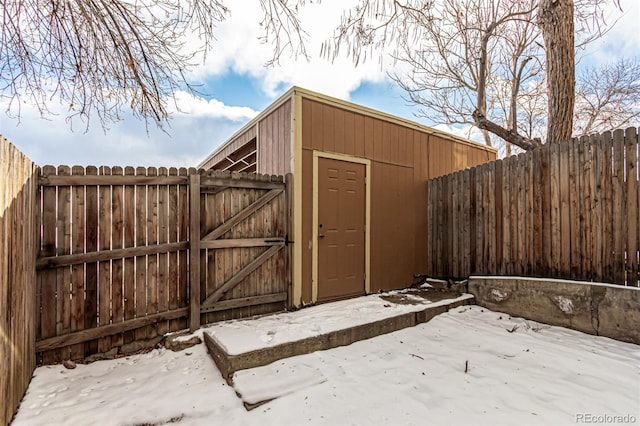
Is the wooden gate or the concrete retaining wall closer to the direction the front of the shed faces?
the concrete retaining wall

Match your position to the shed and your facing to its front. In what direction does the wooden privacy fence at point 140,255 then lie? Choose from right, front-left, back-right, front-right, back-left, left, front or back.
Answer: right

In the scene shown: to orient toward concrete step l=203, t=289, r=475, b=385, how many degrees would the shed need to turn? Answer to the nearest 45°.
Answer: approximately 45° to its right

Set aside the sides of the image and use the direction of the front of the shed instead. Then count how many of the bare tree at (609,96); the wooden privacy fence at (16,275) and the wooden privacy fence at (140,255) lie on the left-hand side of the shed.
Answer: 1

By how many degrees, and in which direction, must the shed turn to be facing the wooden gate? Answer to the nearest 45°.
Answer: approximately 90° to its right

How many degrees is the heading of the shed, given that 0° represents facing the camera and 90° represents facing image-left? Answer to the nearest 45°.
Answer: approximately 315°

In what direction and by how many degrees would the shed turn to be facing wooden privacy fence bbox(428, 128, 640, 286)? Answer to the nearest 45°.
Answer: approximately 45° to its left

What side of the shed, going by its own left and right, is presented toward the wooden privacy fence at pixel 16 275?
right

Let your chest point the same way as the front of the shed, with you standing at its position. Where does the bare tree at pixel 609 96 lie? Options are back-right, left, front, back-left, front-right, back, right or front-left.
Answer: left

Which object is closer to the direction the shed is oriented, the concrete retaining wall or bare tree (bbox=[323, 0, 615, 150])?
the concrete retaining wall
